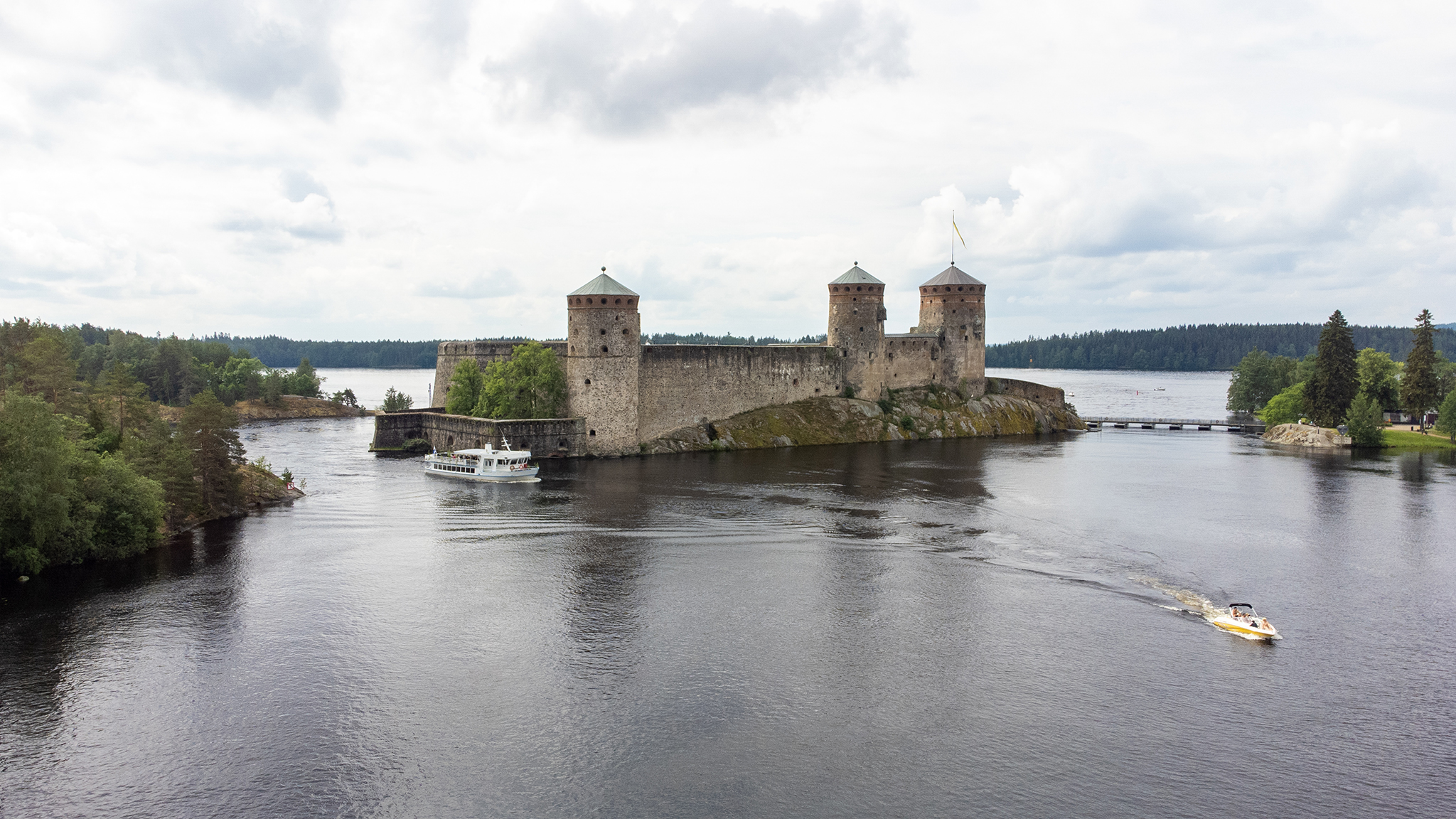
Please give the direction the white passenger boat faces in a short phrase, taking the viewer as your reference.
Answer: facing the viewer and to the right of the viewer

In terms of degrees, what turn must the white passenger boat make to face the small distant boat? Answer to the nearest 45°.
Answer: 0° — it already faces it
